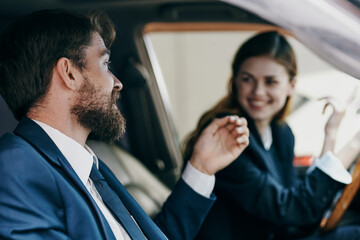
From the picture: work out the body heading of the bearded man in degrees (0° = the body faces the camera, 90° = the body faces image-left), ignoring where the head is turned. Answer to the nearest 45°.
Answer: approximately 270°

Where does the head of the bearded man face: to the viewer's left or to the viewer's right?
to the viewer's right
